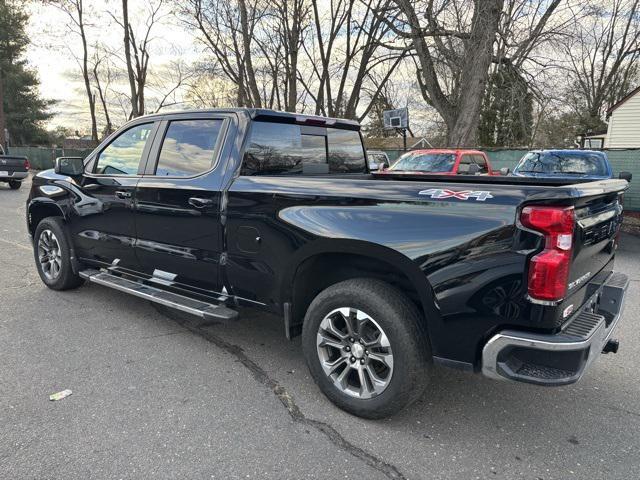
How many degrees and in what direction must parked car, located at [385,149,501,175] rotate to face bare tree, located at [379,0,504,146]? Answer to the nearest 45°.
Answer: approximately 135° to its right

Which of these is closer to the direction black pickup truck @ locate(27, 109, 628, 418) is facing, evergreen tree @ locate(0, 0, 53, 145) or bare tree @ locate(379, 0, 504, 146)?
the evergreen tree

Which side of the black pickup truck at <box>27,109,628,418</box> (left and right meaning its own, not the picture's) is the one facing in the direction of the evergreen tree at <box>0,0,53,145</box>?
front

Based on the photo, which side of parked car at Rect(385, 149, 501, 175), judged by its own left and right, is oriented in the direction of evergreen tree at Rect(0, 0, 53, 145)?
right

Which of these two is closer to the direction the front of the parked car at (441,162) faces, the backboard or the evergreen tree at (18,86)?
the evergreen tree

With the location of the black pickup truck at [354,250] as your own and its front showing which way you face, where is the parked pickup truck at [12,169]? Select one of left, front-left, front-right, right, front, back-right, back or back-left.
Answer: front

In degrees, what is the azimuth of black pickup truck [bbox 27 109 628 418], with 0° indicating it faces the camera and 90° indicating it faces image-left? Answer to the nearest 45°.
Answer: approximately 135°

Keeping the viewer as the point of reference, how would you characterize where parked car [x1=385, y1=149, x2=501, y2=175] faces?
facing the viewer and to the left of the viewer

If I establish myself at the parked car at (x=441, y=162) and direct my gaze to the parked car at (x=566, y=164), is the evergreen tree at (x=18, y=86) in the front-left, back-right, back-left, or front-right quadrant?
back-left

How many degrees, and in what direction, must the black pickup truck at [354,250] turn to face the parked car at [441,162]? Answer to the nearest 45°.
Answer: approximately 45° to its right

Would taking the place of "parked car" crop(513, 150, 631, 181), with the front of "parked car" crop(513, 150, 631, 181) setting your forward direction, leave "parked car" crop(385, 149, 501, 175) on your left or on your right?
on your right

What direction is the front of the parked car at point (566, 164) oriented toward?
toward the camera
